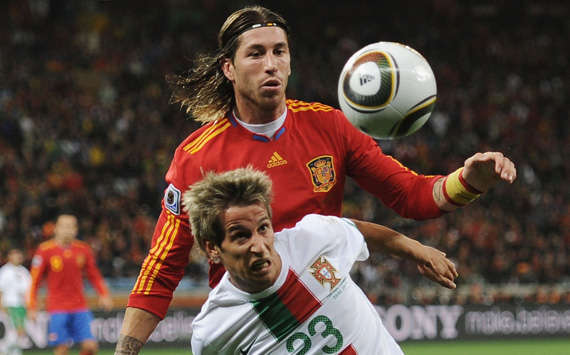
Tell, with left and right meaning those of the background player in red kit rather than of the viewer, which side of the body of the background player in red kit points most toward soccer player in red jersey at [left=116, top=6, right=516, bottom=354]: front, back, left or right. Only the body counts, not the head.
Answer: front

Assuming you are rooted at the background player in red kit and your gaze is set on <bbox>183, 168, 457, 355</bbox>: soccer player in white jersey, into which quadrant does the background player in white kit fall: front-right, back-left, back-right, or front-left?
back-right

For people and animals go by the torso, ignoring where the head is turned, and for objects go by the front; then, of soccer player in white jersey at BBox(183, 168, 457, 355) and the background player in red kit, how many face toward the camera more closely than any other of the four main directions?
2

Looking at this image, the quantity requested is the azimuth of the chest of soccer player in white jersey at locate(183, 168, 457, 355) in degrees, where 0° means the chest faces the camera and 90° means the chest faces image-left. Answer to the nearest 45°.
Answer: approximately 0°

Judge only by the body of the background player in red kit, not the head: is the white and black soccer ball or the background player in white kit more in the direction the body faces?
the white and black soccer ball

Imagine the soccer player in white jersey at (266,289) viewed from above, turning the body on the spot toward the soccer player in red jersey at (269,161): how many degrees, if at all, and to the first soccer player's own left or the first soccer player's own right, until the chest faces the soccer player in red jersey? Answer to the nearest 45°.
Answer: approximately 180°

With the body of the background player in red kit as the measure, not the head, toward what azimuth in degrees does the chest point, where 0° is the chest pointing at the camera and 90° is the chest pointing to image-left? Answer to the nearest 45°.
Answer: approximately 0°

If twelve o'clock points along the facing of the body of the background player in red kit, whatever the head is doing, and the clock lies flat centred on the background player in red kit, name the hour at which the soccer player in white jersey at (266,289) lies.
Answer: The soccer player in white jersey is roughly at 12 o'clock from the background player in red kit.

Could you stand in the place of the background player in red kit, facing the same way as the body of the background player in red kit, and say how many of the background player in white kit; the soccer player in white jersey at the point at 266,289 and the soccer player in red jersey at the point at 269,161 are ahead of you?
2

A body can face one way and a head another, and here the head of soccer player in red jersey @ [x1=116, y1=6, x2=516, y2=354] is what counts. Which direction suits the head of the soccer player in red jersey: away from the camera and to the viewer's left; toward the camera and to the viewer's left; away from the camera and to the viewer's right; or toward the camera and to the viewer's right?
toward the camera and to the viewer's right

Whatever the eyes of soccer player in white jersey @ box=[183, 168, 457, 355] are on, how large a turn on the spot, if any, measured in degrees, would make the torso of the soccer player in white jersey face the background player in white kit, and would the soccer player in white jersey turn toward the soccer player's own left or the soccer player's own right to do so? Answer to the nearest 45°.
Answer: approximately 135° to the soccer player's own right
